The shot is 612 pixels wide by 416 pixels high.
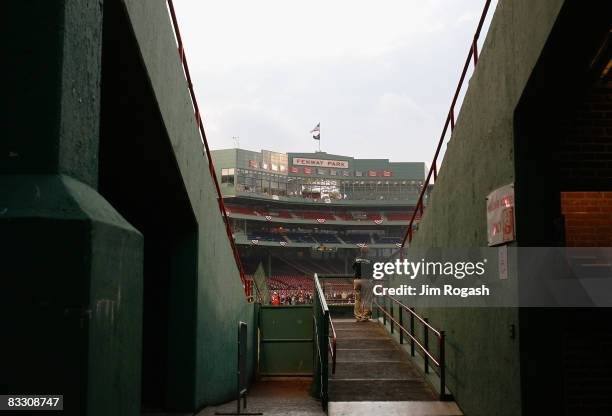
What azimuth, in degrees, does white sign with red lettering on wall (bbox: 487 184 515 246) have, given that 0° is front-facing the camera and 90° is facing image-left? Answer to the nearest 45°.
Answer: approximately 45°

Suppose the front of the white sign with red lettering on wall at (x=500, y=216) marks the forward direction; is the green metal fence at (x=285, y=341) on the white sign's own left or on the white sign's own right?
on the white sign's own right
